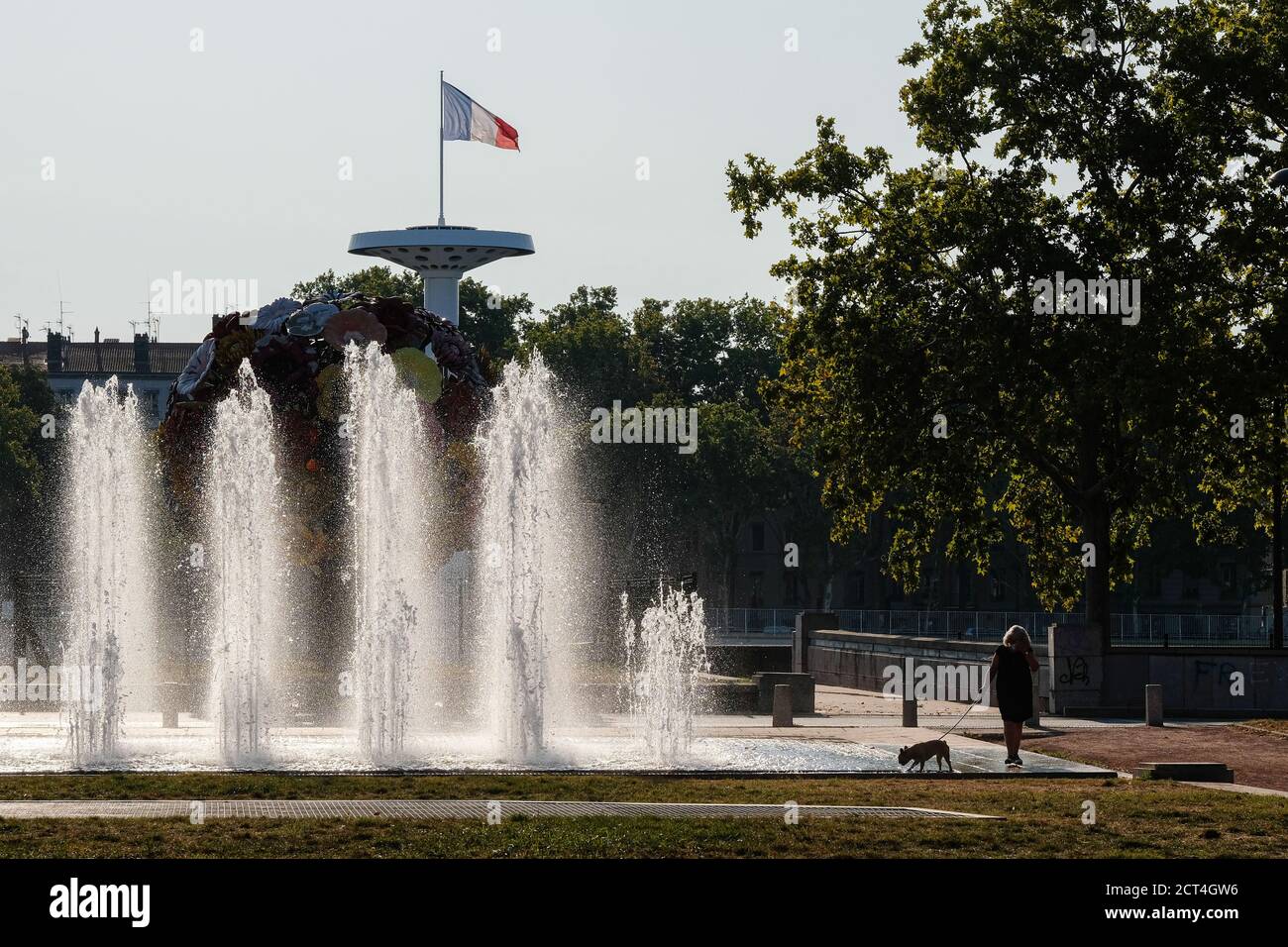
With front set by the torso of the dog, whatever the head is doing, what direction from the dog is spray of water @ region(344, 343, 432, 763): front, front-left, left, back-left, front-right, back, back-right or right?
front-right

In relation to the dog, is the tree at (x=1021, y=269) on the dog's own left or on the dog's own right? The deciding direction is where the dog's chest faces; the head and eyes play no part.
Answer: on the dog's own right

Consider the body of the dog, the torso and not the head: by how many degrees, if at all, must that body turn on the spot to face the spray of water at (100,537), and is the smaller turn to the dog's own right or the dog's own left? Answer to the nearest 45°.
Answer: approximately 45° to the dog's own right

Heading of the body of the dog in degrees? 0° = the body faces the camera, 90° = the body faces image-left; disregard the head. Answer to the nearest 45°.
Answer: approximately 90°

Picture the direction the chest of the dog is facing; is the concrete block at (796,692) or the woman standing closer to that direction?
the concrete block

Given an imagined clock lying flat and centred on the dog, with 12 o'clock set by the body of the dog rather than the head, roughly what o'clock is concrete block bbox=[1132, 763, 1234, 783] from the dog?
The concrete block is roughly at 6 o'clock from the dog.

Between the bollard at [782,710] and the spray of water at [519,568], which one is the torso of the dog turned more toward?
the spray of water

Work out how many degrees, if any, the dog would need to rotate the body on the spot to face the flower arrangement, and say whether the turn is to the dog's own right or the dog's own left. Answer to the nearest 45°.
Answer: approximately 45° to the dog's own right

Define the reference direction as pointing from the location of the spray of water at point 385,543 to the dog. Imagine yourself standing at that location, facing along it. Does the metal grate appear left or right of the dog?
right

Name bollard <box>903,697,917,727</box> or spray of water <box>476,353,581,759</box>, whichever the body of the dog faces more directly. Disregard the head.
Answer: the spray of water

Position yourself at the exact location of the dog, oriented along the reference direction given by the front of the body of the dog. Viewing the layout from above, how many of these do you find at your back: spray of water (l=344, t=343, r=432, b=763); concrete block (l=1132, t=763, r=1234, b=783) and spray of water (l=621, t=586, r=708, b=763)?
1

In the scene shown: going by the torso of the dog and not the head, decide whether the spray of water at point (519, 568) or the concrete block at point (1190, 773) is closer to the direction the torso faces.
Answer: the spray of water
